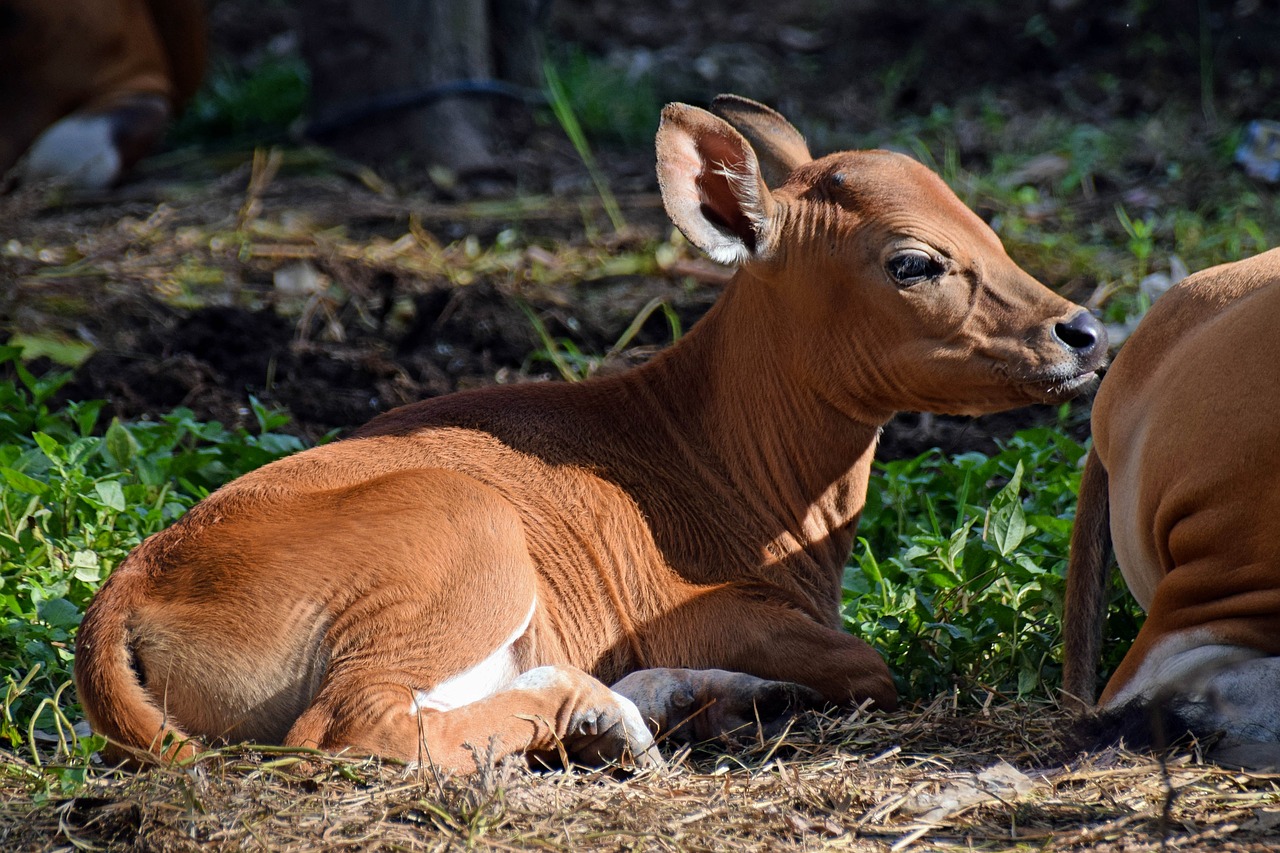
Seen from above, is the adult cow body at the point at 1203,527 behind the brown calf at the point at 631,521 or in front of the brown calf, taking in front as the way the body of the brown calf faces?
in front

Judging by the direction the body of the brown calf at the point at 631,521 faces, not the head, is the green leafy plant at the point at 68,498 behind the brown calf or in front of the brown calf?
behind

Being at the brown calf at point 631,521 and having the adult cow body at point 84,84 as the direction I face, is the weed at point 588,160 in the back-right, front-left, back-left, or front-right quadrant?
front-right

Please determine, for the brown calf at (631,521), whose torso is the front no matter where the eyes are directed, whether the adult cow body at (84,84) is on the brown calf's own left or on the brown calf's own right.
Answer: on the brown calf's own left

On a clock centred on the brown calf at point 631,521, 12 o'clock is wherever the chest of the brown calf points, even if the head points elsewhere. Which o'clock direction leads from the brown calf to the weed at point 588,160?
The weed is roughly at 9 o'clock from the brown calf.

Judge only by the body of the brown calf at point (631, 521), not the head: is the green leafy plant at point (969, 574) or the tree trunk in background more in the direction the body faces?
the green leafy plant

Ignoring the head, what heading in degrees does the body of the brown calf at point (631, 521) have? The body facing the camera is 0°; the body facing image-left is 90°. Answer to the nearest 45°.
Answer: approximately 270°

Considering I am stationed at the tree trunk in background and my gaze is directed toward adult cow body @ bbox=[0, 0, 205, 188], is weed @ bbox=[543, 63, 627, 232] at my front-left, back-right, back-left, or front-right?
back-left
